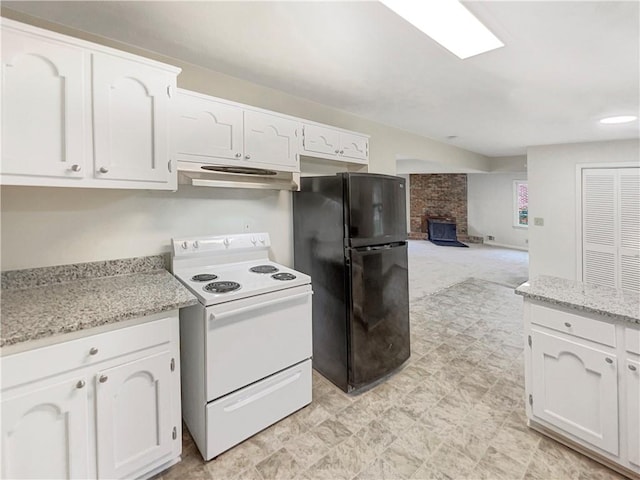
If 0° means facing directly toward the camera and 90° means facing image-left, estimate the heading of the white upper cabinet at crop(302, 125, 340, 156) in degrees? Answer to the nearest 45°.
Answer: approximately 315°

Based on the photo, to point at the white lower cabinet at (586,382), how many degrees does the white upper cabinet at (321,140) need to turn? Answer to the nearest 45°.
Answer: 0° — it already faces it

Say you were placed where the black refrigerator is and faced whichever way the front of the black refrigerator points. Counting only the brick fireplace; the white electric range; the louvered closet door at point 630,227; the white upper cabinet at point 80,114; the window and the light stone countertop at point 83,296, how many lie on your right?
3

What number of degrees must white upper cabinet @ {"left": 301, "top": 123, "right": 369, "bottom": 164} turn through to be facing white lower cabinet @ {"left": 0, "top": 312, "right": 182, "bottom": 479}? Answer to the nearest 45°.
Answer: approximately 90° to its right

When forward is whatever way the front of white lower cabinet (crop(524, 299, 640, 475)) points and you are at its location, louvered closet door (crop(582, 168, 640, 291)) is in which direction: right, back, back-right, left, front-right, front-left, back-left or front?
back-right

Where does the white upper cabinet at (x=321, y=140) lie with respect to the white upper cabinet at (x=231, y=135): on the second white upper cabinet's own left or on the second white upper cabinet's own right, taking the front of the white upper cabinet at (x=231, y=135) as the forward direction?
on the second white upper cabinet's own left

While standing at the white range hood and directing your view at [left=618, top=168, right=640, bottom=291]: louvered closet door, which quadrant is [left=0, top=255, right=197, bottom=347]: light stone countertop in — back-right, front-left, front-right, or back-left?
back-right
